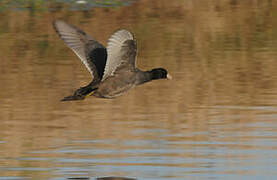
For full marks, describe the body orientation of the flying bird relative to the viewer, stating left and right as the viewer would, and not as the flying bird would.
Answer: facing to the right of the viewer
